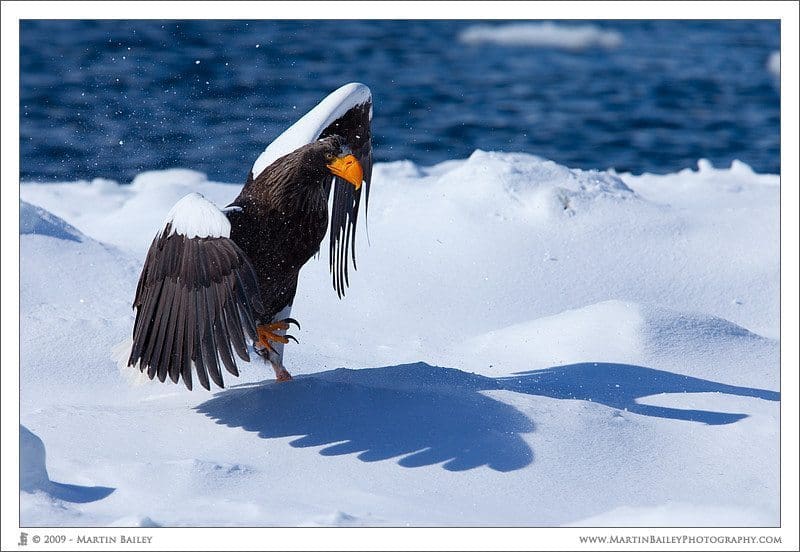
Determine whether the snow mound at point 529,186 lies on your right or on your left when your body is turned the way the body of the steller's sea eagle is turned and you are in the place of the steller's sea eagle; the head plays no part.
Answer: on your left

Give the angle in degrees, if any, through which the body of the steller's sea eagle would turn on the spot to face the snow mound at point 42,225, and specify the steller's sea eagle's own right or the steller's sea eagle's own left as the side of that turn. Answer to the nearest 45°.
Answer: approximately 180°

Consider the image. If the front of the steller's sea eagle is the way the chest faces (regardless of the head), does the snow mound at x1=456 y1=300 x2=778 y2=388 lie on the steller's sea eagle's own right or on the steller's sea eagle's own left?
on the steller's sea eagle's own left

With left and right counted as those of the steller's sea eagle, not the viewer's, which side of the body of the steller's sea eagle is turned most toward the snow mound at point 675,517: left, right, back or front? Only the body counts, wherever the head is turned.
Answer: front

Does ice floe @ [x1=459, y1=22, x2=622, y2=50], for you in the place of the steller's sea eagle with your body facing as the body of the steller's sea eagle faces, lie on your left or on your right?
on your left
